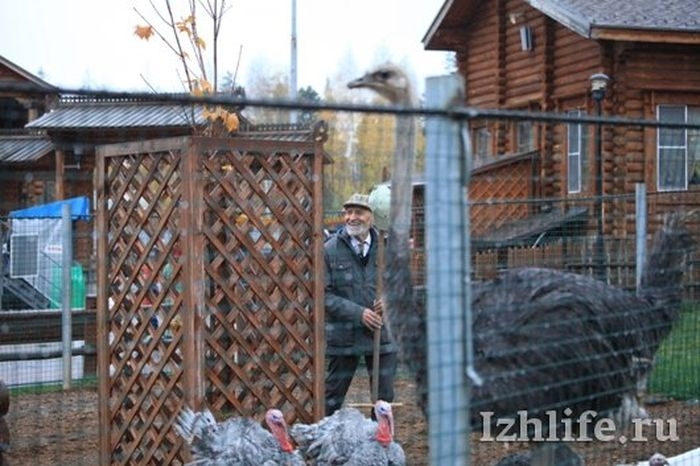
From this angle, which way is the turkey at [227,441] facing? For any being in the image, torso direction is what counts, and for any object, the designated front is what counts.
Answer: to the viewer's right

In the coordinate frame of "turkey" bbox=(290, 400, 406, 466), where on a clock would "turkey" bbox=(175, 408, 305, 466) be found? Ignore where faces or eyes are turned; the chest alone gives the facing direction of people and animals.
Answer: "turkey" bbox=(175, 408, 305, 466) is roughly at 5 o'clock from "turkey" bbox=(290, 400, 406, 466).

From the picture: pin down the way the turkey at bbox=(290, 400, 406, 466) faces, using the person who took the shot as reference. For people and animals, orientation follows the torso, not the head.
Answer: facing to the right of the viewer

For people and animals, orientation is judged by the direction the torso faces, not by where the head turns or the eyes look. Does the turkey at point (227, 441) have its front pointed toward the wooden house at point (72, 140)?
no

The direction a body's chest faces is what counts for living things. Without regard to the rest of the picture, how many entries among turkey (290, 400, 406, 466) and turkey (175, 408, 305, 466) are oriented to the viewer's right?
2

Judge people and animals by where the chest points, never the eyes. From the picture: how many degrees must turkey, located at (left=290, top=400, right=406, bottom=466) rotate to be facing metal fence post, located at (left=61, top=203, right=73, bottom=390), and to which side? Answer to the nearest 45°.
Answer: approximately 135° to its left

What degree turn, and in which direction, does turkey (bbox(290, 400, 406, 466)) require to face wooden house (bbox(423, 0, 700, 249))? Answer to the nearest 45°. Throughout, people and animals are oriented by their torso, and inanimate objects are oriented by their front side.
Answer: approximately 90° to its left

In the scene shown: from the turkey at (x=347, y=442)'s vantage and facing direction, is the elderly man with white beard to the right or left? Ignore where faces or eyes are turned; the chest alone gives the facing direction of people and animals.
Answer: on its left

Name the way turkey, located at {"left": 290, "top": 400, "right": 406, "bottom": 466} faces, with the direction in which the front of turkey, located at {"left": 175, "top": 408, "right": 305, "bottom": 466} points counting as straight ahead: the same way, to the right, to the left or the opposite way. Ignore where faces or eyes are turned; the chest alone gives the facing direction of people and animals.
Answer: the same way
